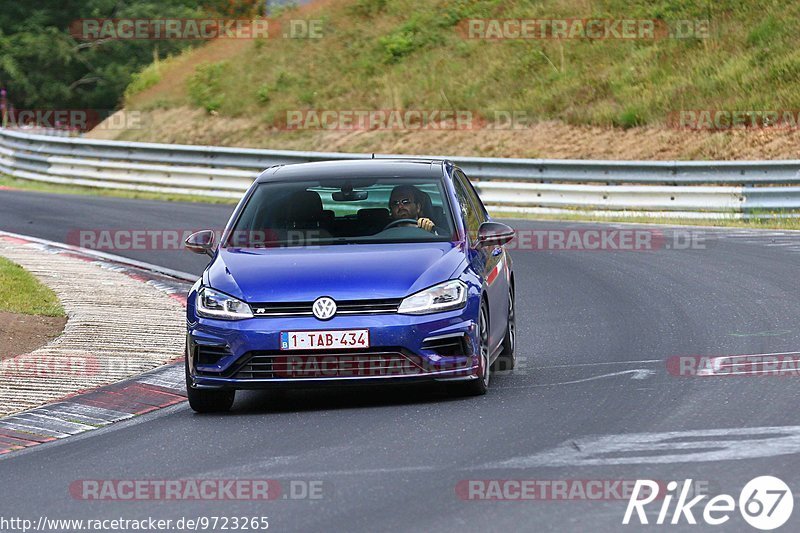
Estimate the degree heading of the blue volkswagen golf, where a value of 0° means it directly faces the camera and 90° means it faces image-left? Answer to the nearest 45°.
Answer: approximately 0°

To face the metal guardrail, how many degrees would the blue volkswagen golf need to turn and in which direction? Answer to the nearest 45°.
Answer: approximately 180°
